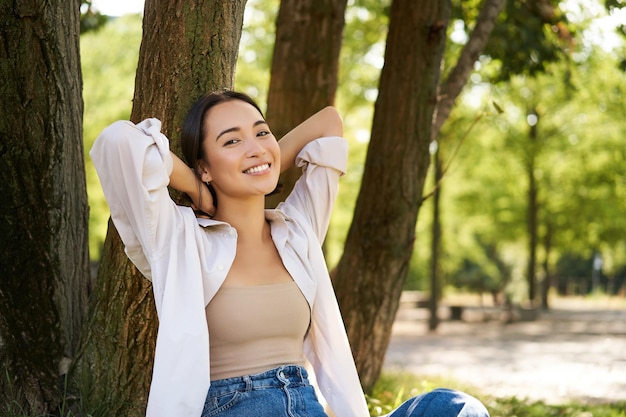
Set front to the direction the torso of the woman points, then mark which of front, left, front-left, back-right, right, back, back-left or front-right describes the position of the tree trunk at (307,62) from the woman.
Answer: back-left

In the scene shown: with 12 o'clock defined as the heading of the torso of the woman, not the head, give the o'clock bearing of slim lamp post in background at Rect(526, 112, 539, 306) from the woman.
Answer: The slim lamp post in background is roughly at 8 o'clock from the woman.

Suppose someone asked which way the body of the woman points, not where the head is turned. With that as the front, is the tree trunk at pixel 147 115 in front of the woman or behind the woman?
behind

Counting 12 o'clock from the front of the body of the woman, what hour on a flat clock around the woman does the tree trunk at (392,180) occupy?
The tree trunk is roughly at 8 o'clock from the woman.

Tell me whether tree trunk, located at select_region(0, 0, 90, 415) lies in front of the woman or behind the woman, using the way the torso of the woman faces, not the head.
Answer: behind

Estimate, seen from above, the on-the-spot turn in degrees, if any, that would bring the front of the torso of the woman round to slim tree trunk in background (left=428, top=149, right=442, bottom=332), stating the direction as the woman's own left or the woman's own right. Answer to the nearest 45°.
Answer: approximately 135° to the woman's own left

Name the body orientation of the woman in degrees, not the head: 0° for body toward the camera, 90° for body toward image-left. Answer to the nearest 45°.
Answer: approximately 315°
